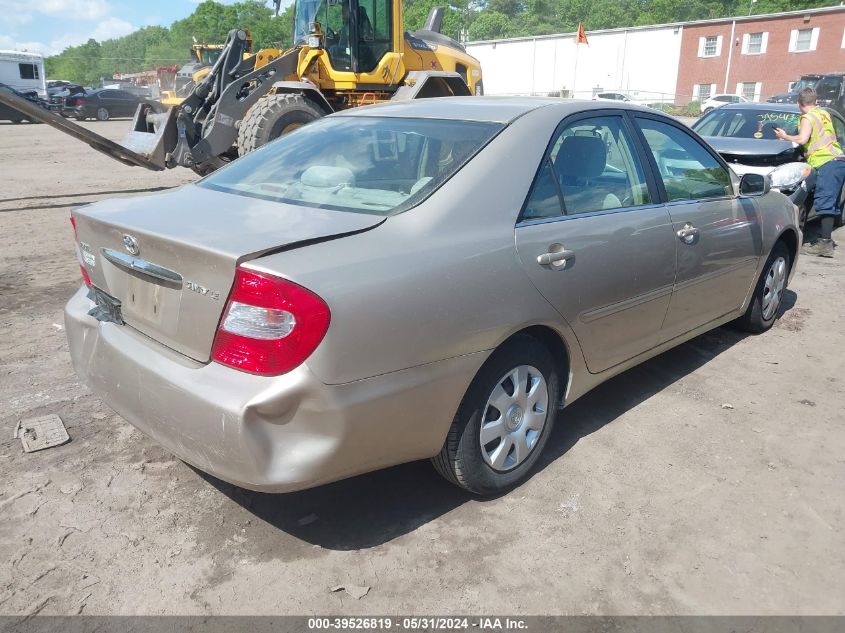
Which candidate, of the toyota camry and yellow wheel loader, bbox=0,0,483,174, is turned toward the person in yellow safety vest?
the toyota camry

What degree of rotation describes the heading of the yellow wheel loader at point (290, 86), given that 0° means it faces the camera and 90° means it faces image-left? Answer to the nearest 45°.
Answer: approximately 45°

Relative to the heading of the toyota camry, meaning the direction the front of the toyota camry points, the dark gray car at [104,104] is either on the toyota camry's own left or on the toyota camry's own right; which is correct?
on the toyota camry's own left

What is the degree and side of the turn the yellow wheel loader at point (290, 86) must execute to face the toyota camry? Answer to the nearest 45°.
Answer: approximately 45° to its left

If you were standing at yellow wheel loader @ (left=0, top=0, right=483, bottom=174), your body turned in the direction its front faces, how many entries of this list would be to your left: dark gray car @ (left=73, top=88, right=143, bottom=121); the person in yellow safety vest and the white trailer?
1

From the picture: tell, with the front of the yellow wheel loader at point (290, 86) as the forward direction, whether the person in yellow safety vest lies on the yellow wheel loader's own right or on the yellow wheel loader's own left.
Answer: on the yellow wheel loader's own left

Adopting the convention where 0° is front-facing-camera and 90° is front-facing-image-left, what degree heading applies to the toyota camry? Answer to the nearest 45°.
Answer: approximately 225°

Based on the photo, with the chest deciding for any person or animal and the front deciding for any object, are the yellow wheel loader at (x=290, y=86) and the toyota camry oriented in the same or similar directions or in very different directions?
very different directions

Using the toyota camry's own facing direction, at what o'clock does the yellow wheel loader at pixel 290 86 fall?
The yellow wheel loader is roughly at 10 o'clock from the toyota camry.

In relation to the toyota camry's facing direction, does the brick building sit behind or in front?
in front

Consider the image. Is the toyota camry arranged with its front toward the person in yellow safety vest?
yes
